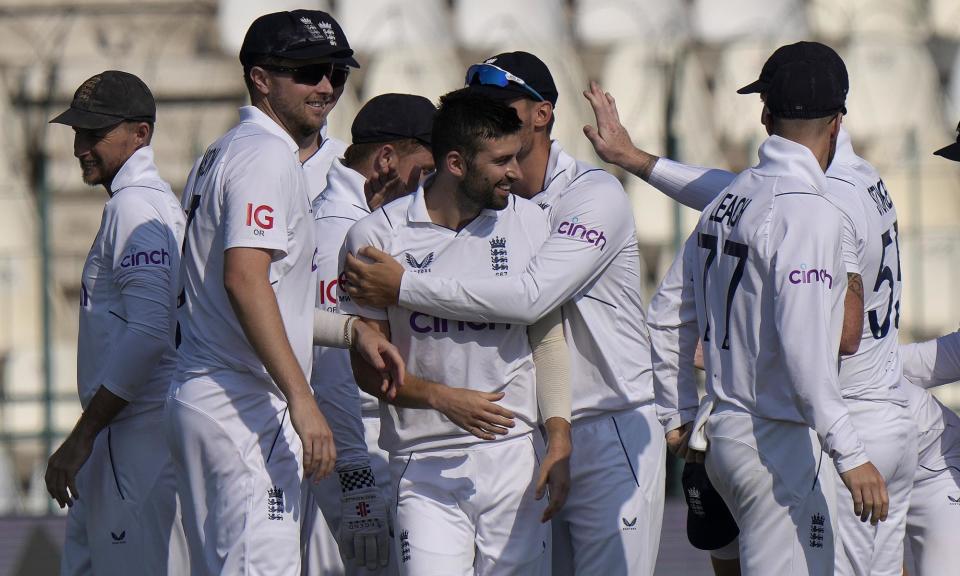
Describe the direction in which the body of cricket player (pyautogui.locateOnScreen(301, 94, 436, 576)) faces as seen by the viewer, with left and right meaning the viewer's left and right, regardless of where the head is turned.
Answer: facing to the right of the viewer

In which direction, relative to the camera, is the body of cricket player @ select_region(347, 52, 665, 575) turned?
to the viewer's left

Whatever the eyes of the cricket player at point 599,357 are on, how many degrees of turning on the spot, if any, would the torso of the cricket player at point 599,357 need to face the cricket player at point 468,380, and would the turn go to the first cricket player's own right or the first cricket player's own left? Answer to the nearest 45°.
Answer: approximately 45° to the first cricket player's own left

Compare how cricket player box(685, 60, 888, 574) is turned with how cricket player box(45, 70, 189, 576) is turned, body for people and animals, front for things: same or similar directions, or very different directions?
very different directions

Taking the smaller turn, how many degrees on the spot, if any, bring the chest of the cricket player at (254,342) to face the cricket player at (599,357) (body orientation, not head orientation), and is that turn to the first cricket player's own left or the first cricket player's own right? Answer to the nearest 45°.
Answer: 0° — they already face them

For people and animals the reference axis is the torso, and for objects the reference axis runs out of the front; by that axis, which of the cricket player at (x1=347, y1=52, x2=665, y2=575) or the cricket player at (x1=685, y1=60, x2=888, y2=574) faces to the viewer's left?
the cricket player at (x1=347, y1=52, x2=665, y2=575)

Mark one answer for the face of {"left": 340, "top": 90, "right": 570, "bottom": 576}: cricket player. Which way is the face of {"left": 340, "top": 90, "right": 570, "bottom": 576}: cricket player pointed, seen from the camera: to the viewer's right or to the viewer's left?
to the viewer's right
